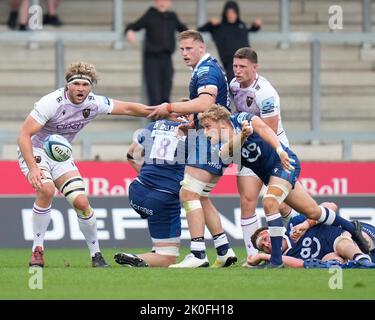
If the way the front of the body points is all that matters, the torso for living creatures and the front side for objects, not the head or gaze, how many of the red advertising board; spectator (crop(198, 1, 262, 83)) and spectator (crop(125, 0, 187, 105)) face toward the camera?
3

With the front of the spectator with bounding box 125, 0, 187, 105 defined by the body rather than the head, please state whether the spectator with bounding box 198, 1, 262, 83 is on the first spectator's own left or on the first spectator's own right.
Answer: on the first spectator's own left

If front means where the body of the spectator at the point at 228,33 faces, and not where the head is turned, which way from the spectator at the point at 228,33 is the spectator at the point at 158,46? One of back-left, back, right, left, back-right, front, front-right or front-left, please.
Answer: right

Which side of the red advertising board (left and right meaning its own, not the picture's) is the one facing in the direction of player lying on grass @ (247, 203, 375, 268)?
front

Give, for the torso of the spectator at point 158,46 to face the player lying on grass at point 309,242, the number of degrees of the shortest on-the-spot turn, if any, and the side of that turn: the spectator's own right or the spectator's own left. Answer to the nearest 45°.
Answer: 0° — they already face them

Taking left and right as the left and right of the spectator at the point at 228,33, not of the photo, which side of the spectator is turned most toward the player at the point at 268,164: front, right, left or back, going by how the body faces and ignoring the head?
front

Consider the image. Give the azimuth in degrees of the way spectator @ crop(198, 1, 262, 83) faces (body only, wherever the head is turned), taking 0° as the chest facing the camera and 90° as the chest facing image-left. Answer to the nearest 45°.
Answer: approximately 0°
